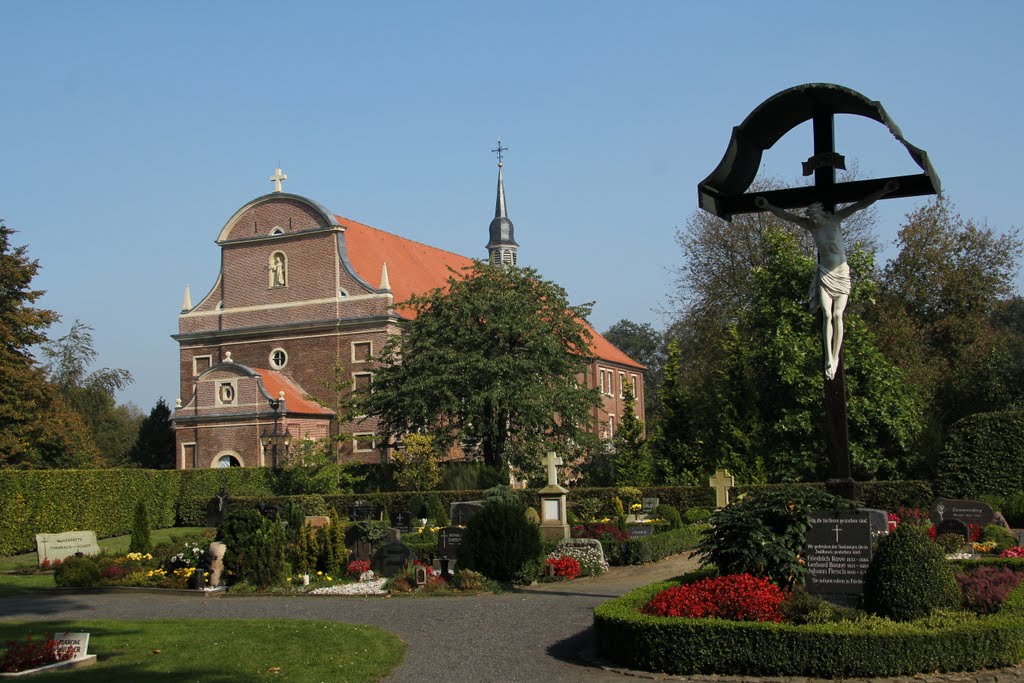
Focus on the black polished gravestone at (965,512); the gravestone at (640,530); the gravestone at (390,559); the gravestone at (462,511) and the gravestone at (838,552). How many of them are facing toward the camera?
5

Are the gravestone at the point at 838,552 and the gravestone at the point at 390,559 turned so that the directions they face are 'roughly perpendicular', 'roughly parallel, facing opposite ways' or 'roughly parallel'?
roughly parallel

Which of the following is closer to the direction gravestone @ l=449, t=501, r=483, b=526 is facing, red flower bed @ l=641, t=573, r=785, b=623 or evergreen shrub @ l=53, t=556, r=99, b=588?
the red flower bed

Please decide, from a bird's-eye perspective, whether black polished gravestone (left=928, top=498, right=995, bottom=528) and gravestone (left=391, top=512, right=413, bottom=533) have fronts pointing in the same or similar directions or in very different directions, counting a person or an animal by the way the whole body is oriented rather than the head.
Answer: same or similar directions

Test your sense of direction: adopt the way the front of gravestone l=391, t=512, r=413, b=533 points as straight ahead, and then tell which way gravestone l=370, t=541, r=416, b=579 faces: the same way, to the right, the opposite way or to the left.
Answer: the same way

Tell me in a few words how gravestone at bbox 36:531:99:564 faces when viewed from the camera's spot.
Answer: facing the viewer

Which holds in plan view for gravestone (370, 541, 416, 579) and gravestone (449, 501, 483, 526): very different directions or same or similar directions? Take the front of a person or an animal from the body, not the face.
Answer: same or similar directions

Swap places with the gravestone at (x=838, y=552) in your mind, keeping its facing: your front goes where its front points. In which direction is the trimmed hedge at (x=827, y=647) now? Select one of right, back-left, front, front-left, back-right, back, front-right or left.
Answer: front

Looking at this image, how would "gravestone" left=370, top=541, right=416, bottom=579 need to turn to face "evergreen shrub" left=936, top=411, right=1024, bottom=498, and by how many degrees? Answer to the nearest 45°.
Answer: approximately 135° to its left

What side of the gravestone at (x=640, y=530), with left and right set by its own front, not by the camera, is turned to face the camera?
front

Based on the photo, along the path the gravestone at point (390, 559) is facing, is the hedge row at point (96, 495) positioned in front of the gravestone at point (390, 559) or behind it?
behind

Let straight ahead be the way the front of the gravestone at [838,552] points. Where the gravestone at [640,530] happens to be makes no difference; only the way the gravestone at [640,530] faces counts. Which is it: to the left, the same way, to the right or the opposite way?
the same way

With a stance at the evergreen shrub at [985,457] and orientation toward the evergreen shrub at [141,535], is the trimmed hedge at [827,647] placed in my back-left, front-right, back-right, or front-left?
front-left

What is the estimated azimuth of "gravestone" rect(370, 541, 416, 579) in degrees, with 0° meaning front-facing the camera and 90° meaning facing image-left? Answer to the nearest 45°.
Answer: approximately 0°

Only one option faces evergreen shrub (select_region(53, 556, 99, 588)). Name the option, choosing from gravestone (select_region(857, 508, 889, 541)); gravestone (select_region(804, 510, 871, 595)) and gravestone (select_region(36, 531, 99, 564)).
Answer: gravestone (select_region(36, 531, 99, 564))

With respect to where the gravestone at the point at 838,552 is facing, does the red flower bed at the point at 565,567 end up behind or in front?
behind

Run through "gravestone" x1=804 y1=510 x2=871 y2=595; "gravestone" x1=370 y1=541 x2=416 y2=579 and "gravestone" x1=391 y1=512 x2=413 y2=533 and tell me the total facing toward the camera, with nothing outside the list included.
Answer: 3
